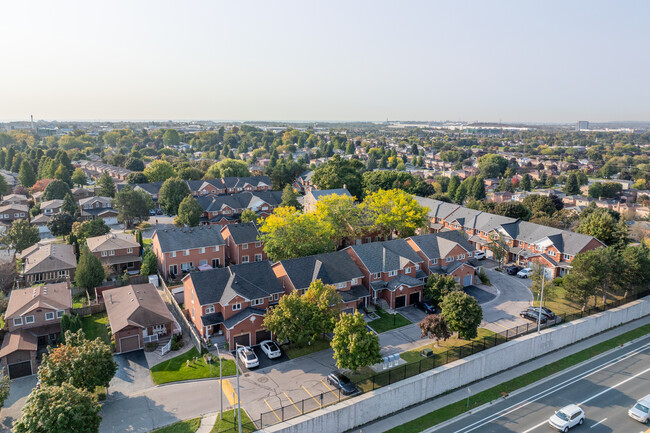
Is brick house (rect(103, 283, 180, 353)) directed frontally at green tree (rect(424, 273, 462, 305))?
no

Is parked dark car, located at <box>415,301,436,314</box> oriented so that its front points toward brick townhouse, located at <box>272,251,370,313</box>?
no

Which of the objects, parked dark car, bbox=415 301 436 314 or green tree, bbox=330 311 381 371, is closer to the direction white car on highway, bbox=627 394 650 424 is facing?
the green tree

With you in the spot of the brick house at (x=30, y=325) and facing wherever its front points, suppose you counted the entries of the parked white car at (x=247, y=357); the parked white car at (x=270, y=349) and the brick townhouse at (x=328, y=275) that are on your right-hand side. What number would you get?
0

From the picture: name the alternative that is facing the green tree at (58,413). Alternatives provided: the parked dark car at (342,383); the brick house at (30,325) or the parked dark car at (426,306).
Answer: the brick house

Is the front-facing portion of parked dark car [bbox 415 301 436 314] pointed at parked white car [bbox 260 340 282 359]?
no

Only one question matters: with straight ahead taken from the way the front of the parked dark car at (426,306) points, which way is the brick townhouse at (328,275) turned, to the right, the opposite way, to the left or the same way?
the opposite way

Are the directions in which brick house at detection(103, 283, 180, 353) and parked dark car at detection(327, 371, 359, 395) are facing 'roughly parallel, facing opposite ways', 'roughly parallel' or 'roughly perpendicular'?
roughly parallel

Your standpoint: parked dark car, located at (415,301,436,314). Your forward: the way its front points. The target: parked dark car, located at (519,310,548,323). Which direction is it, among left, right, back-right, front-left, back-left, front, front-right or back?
back-right

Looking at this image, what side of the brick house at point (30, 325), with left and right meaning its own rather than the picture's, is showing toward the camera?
front

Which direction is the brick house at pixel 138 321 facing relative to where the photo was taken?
toward the camera

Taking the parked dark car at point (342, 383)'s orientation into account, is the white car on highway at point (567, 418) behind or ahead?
ahead

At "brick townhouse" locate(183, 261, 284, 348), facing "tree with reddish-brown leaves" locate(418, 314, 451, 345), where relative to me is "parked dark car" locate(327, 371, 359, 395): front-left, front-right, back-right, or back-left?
front-right

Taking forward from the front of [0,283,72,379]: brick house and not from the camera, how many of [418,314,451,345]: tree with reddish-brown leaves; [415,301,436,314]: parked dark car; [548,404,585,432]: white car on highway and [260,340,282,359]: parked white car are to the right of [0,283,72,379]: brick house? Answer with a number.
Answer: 0

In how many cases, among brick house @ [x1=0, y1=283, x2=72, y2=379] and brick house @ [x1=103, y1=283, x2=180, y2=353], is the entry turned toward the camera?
2

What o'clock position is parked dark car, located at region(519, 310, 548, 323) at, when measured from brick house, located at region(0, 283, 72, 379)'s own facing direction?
The parked dark car is roughly at 10 o'clock from the brick house.

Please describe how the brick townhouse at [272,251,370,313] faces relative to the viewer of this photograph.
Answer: facing the viewer and to the right of the viewer

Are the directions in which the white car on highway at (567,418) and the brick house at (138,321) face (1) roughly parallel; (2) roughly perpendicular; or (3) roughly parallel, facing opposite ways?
roughly perpendicular
